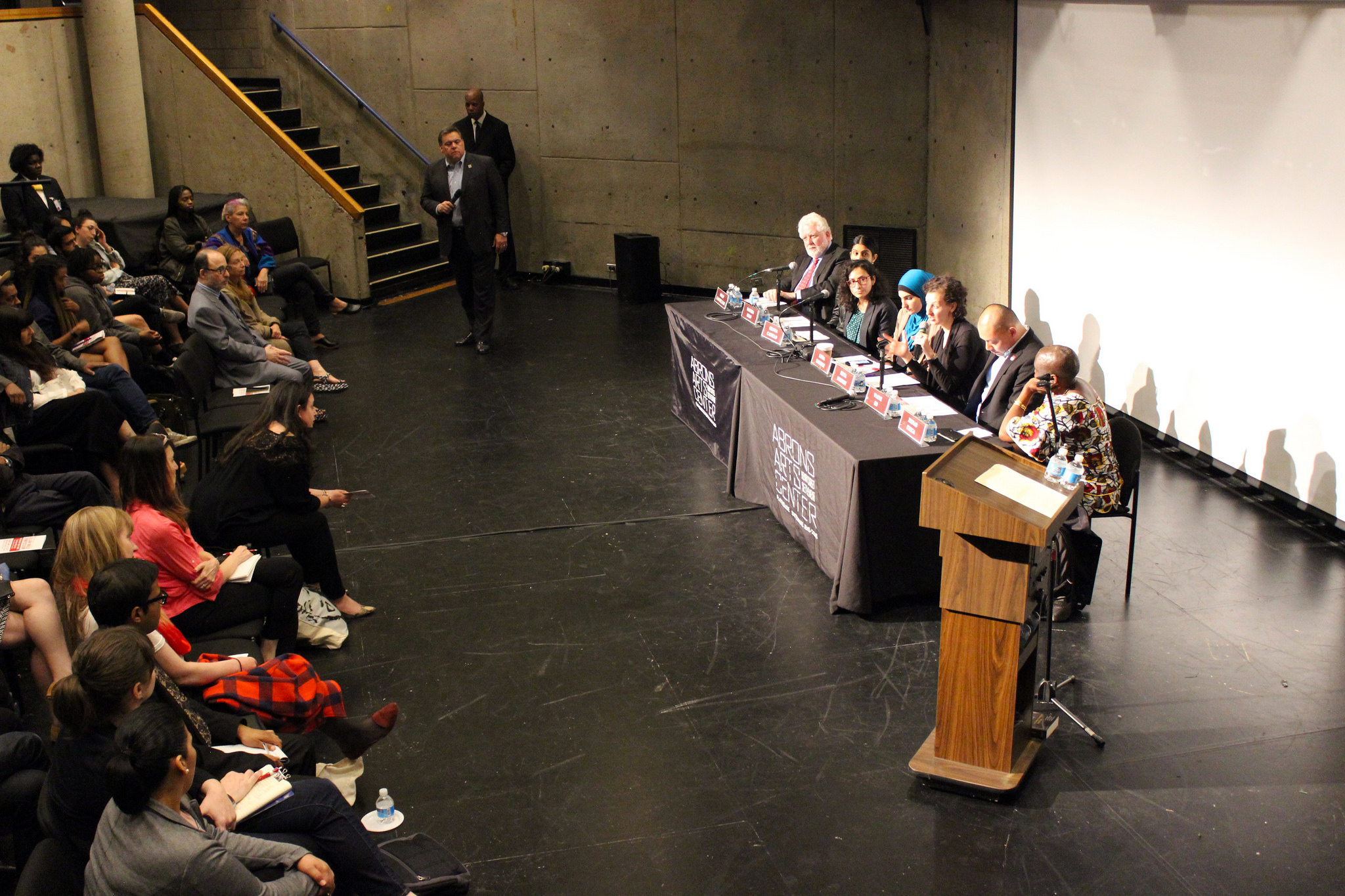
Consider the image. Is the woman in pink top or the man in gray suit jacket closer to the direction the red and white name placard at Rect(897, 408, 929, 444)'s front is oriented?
the woman in pink top

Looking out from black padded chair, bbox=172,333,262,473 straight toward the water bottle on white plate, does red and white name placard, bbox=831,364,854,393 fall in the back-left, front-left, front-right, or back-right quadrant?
front-left

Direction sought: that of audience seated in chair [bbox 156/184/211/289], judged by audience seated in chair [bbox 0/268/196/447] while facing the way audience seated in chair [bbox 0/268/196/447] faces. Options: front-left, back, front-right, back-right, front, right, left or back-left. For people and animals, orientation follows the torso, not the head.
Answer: left

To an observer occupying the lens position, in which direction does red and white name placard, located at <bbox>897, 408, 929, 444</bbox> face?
facing the viewer and to the left of the viewer

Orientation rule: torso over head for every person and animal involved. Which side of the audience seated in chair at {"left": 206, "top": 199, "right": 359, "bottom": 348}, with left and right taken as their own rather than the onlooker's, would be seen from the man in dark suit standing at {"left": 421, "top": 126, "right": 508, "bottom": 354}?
front

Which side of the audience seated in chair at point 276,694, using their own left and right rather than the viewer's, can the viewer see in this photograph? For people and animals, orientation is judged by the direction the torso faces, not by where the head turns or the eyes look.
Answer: right

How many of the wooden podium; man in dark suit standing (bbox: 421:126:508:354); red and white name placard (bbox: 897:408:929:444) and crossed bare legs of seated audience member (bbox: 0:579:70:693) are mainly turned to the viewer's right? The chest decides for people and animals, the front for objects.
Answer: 1

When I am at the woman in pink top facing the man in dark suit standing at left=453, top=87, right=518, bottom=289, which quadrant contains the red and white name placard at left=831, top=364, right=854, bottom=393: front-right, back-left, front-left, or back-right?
front-right

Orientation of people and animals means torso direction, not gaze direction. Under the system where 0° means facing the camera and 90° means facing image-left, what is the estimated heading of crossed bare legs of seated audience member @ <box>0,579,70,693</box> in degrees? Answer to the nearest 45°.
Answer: approximately 270°

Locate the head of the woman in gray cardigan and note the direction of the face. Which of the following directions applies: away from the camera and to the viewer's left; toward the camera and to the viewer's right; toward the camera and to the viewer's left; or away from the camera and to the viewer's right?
away from the camera and to the viewer's right

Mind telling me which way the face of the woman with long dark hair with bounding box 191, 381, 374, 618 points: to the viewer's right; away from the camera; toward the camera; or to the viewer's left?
to the viewer's right

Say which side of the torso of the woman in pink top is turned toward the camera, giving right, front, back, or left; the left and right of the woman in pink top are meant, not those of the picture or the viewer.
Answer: right

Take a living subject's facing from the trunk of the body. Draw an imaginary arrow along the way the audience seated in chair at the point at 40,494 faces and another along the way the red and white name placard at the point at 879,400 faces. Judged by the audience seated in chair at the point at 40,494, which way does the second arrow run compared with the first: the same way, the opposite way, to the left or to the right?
the opposite way

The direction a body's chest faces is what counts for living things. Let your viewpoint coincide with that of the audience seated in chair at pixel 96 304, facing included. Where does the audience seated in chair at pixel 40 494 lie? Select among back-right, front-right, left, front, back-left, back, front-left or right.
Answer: right
